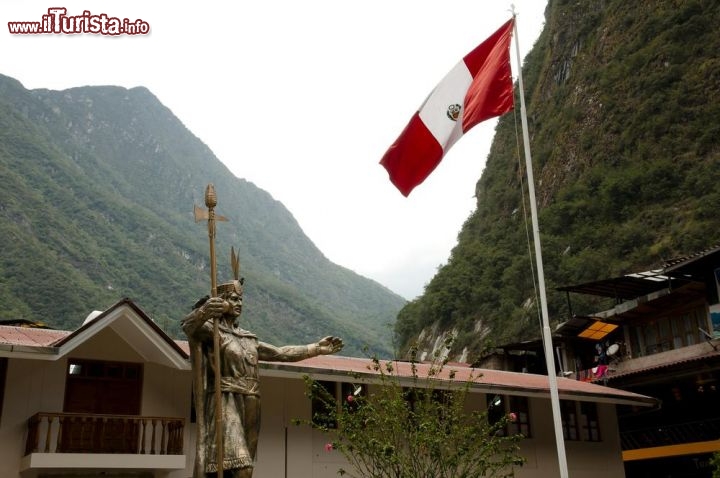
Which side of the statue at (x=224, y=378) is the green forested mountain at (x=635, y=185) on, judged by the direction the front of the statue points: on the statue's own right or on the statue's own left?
on the statue's own left

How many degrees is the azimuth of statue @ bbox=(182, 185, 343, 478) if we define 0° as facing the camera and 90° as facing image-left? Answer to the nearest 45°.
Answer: approximately 315°

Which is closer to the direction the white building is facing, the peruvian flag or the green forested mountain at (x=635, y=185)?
the peruvian flag

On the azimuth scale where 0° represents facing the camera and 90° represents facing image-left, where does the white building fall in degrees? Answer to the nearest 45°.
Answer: approximately 0°

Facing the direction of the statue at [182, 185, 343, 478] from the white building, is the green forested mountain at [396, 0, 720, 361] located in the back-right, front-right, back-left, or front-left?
back-left

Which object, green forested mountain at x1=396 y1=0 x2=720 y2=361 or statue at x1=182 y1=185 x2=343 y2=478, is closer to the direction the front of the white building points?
the statue

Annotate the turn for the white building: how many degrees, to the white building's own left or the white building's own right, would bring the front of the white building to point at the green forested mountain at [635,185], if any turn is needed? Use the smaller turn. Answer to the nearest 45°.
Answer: approximately 135° to the white building's own left

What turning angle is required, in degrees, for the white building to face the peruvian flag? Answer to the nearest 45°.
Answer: approximately 45° to its left
